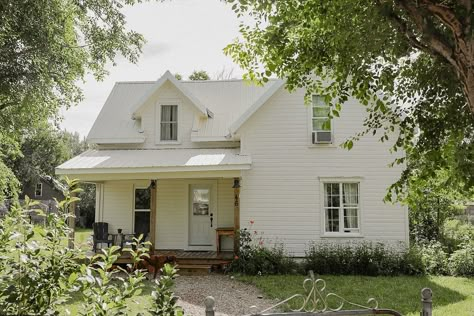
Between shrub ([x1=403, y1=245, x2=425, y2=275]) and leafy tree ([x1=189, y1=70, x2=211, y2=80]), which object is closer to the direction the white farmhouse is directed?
the shrub

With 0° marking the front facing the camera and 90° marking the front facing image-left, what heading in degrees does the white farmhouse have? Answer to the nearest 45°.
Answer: approximately 0°

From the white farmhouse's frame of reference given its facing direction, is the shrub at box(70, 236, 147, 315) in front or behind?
in front

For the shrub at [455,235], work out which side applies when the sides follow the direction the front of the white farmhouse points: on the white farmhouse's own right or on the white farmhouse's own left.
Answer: on the white farmhouse's own left

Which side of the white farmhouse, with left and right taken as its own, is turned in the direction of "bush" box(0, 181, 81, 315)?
front

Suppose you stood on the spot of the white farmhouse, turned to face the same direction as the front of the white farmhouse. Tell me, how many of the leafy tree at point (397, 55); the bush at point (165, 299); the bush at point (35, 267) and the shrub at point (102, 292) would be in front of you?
4

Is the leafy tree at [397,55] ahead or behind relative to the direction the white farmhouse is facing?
ahead

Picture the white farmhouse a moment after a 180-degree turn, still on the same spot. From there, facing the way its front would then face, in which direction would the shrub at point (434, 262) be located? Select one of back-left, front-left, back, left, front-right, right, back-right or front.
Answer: right

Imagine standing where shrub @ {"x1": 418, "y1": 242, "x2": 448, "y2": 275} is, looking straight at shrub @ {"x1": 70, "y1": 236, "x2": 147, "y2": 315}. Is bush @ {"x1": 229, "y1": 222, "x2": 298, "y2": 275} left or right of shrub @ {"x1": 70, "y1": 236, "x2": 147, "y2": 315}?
right

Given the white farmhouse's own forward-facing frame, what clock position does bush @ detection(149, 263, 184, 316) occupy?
The bush is roughly at 12 o'clock from the white farmhouse.
